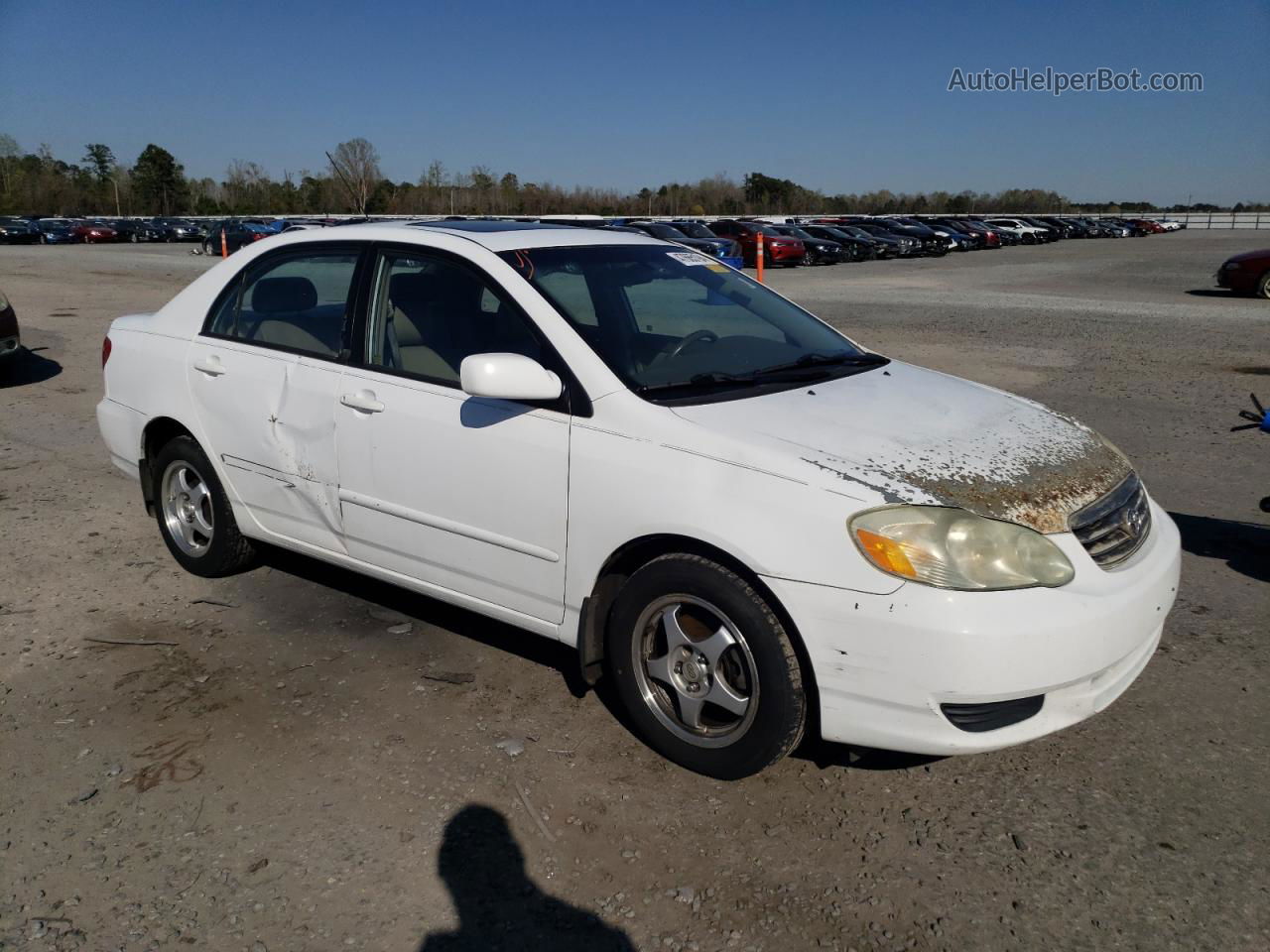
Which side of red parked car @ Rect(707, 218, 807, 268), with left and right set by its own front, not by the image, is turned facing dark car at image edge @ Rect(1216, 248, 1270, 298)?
front

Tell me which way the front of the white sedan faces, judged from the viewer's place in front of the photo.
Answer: facing the viewer and to the right of the viewer

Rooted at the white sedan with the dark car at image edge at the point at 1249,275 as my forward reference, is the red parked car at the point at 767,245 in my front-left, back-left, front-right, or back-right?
front-left

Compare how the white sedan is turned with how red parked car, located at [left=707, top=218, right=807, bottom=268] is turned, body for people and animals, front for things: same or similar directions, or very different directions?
same or similar directions

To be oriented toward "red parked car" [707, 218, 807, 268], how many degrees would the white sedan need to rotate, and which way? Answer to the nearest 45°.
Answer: approximately 135° to its left

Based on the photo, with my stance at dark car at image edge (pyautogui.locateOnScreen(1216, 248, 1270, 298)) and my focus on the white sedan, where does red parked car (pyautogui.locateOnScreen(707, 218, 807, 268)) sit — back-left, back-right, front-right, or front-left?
back-right

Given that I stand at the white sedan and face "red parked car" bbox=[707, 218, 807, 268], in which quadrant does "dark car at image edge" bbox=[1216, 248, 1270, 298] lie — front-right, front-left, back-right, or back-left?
front-right

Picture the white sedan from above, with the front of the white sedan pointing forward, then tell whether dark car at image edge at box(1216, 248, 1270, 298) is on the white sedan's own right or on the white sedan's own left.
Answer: on the white sedan's own left

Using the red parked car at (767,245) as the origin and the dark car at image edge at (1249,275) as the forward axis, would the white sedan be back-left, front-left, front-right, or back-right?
front-right

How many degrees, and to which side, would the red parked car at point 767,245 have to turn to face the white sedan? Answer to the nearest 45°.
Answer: approximately 45° to its right

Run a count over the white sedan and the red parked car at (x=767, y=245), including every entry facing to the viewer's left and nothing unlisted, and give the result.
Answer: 0

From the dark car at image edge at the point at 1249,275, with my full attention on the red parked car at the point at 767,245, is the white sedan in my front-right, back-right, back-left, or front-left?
back-left
